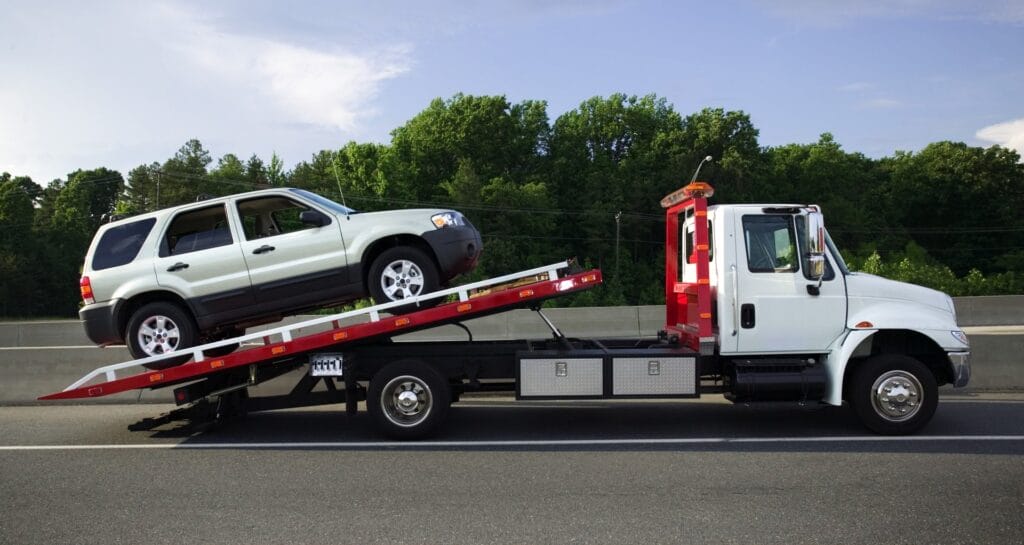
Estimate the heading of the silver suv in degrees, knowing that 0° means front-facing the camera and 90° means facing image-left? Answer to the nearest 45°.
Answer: approximately 270°

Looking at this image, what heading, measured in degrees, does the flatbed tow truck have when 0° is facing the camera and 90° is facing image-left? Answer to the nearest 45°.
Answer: approximately 270°
